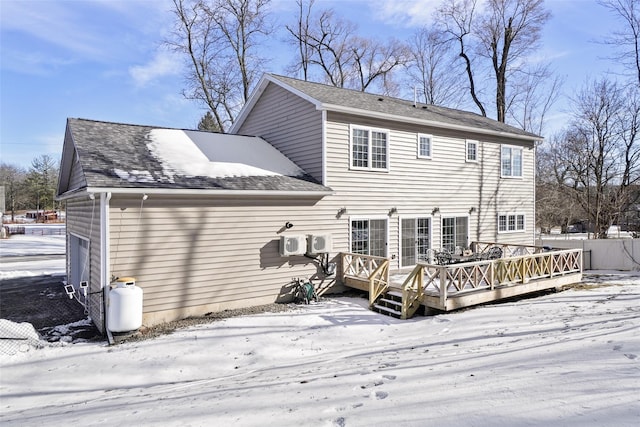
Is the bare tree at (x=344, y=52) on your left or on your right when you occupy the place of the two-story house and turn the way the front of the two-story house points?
on your right

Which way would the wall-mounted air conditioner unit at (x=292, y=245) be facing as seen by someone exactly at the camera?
facing the viewer and to the right of the viewer

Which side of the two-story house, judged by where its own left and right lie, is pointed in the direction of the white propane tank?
left

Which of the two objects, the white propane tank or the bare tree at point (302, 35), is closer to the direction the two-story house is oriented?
the bare tree

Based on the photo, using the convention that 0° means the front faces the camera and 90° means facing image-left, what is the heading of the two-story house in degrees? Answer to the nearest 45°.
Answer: approximately 135°
